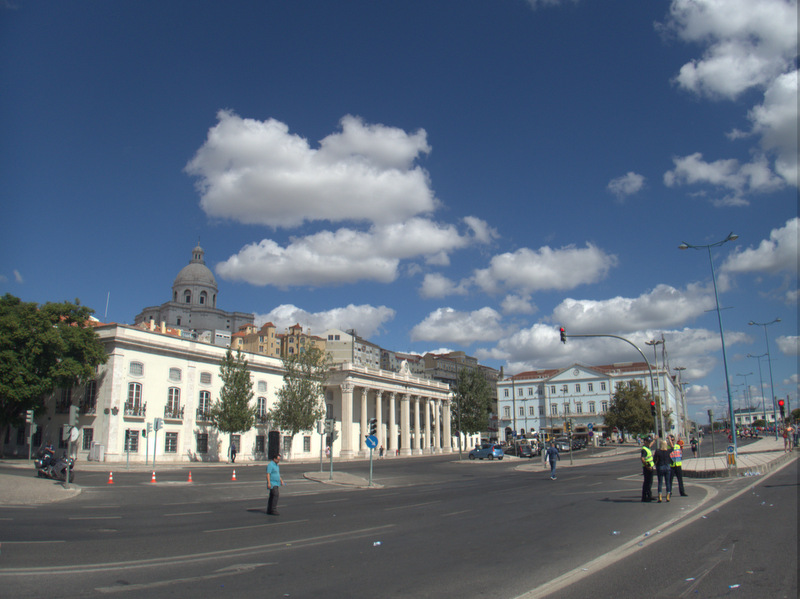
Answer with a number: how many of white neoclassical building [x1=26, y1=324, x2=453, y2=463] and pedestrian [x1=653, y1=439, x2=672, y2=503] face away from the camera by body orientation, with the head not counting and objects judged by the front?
1

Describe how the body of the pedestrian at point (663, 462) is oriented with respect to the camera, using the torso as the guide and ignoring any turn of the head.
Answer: away from the camera

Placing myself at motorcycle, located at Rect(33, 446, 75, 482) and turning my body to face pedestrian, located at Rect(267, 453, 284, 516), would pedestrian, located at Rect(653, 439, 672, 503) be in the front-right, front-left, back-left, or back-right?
front-left

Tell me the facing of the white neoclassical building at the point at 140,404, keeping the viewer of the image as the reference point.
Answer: facing the viewer and to the right of the viewer

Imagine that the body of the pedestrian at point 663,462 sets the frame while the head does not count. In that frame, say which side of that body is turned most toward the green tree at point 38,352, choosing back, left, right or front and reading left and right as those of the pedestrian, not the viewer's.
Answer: left

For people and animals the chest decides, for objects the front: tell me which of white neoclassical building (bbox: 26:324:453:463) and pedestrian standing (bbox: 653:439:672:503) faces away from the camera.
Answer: the pedestrian standing

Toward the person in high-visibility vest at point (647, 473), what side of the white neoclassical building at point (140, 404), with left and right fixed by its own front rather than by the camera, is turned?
front

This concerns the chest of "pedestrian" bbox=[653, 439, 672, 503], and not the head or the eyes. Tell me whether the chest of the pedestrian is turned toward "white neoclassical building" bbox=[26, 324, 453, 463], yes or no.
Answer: no

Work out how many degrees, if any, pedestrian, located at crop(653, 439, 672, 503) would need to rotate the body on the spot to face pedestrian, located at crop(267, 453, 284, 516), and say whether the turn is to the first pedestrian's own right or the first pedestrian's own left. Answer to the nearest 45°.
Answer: approximately 135° to the first pedestrian's own left

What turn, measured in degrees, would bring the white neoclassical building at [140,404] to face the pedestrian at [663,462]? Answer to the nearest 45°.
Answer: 0° — it already faces them

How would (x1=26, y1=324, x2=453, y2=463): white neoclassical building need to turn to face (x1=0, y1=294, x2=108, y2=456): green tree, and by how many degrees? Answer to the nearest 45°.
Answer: approximately 90° to its right
